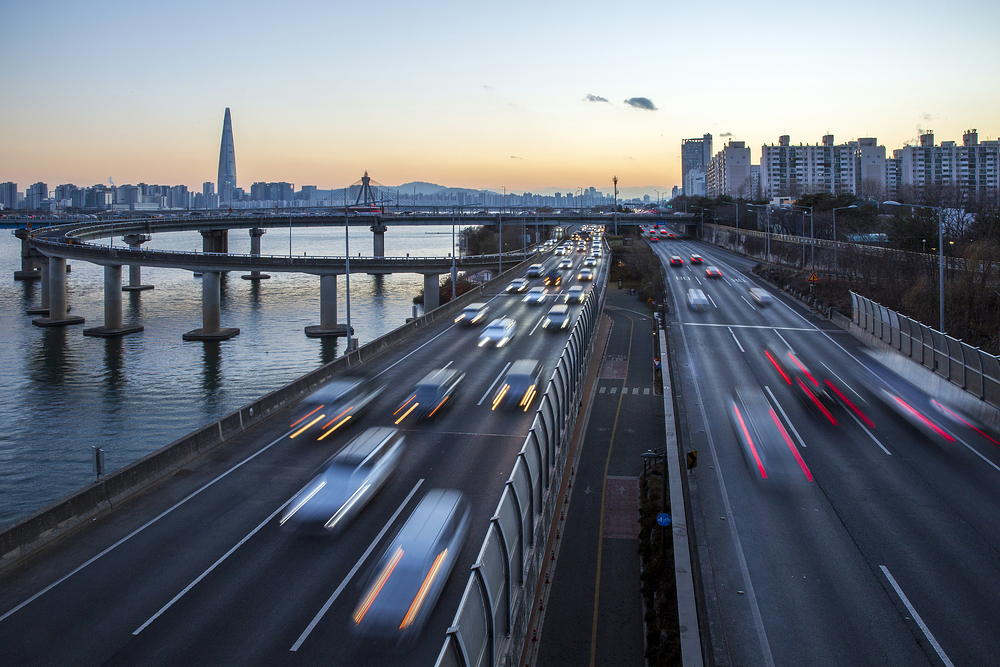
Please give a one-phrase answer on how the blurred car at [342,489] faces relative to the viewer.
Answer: facing the viewer and to the left of the viewer

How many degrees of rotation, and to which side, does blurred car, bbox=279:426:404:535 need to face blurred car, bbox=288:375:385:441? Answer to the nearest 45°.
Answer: approximately 135° to its right

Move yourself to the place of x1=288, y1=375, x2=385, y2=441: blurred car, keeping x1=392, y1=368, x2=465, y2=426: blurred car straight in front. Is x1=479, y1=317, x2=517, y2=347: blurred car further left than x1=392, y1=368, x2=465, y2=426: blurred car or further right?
left

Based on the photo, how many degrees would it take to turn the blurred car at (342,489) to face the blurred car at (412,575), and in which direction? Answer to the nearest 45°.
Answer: approximately 45° to its left

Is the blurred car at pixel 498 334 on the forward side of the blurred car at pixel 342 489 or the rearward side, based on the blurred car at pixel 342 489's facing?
on the rearward side

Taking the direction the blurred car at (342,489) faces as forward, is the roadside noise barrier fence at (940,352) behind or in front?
behind

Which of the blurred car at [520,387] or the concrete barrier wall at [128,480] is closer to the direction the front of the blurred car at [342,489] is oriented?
the concrete barrier wall
